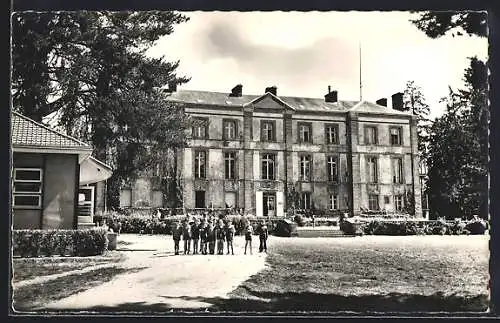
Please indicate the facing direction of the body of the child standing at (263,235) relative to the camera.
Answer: toward the camera

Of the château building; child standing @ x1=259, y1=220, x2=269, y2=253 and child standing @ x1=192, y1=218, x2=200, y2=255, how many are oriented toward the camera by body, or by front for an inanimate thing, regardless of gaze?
3

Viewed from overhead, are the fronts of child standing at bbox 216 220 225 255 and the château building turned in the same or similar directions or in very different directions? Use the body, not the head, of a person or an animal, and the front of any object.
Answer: same or similar directions

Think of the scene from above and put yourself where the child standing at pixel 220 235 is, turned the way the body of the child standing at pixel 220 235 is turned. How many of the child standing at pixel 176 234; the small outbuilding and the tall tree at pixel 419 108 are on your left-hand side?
1

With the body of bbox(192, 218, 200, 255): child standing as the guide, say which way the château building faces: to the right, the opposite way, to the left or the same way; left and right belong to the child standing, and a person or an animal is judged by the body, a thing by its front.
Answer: the same way

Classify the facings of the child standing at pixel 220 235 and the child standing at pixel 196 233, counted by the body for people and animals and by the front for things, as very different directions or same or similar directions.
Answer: same or similar directions

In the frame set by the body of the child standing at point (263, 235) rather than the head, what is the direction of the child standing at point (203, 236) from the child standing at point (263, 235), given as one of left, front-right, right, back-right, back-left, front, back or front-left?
right

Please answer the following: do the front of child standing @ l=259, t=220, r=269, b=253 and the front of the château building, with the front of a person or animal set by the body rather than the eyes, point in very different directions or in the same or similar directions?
same or similar directions

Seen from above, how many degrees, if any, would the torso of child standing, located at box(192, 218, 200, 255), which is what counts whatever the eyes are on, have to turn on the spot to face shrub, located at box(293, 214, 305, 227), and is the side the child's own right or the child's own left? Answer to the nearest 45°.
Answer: approximately 180°

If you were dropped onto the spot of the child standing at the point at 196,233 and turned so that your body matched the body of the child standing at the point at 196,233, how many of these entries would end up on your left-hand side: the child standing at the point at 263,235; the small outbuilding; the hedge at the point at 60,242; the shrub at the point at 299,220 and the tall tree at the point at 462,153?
3

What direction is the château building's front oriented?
toward the camera

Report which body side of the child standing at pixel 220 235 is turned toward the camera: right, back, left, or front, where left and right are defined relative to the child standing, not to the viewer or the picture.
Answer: front
